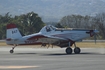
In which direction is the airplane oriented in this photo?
to the viewer's right
